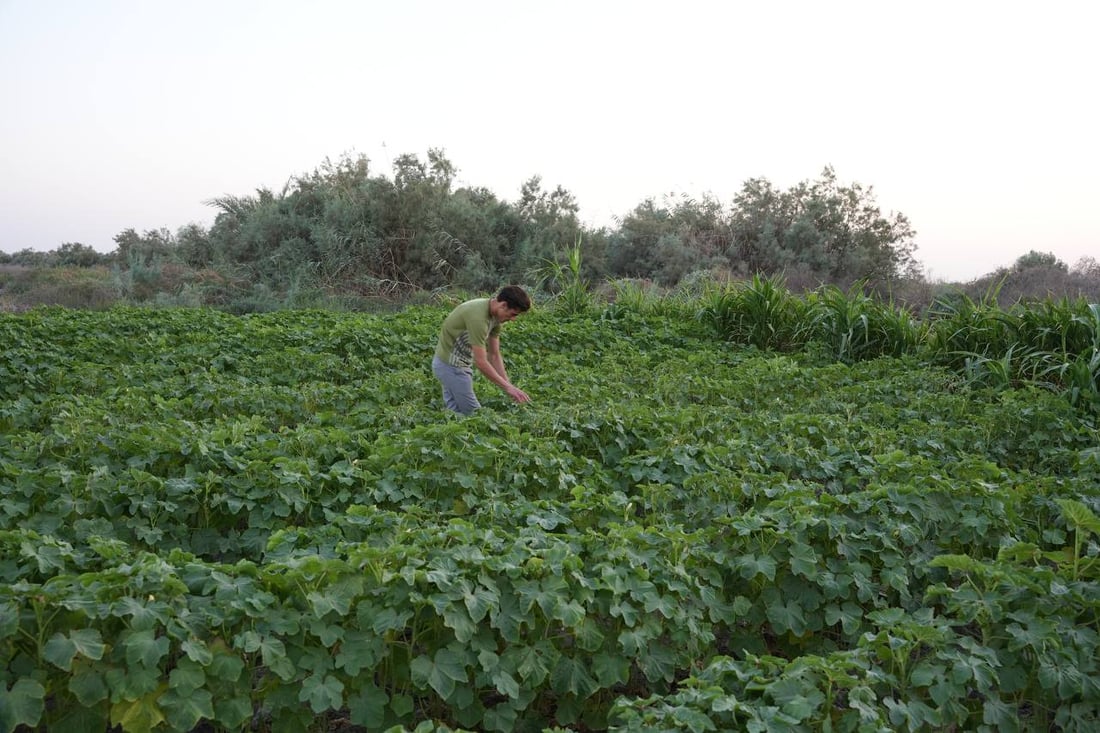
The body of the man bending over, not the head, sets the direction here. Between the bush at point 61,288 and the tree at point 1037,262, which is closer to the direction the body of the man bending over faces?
the tree

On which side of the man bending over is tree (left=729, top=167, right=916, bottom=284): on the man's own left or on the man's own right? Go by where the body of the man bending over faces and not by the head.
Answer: on the man's own left

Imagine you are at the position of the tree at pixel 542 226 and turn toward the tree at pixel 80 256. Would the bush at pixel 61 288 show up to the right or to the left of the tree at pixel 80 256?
left

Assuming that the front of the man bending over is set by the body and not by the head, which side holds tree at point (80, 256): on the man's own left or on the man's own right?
on the man's own left

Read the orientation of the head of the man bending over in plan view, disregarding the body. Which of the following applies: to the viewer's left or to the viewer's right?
to the viewer's right

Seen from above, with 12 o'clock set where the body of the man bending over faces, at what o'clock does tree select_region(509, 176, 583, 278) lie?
The tree is roughly at 9 o'clock from the man bending over.

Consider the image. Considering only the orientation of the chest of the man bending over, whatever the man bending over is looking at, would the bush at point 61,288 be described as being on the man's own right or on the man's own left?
on the man's own left

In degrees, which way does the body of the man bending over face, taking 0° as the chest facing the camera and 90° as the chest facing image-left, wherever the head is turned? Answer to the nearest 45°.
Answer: approximately 270°

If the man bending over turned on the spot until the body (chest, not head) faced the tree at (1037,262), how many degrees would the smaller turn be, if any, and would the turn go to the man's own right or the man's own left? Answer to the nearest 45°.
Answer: approximately 45° to the man's own left
